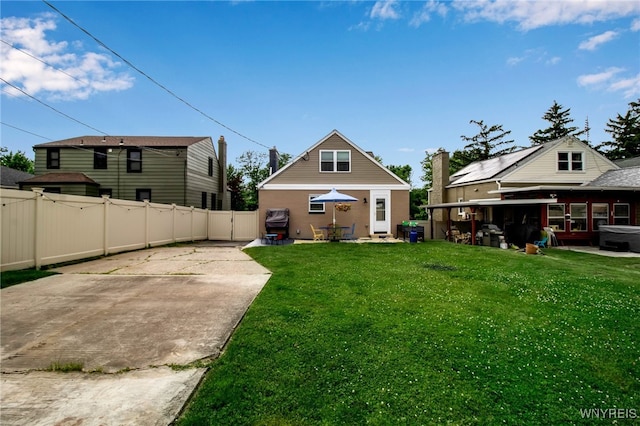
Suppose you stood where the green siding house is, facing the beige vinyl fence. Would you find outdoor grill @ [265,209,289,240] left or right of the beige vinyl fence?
left

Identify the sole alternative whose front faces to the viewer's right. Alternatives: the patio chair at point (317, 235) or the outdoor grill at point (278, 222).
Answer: the patio chair

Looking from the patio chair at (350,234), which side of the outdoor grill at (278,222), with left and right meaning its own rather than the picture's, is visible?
left

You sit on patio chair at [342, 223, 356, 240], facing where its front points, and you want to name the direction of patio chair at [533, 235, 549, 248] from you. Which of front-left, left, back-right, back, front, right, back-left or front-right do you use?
back

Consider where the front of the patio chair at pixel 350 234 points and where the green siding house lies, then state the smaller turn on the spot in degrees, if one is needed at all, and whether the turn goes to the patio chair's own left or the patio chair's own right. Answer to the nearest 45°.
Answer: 0° — it already faces it

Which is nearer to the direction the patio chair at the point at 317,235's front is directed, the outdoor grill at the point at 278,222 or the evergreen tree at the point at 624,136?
the evergreen tree

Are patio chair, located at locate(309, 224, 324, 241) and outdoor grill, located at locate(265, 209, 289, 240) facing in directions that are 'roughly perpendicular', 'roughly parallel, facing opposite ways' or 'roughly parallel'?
roughly perpendicular

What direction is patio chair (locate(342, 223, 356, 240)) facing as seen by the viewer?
to the viewer's left

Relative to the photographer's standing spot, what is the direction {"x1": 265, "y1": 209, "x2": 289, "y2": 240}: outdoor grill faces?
facing the viewer

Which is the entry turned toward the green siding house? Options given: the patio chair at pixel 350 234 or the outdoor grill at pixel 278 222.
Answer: the patio chair

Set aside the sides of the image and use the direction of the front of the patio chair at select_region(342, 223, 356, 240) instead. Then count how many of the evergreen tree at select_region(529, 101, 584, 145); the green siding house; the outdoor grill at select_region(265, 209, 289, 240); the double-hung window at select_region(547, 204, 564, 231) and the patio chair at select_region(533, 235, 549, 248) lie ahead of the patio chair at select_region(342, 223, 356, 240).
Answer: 2

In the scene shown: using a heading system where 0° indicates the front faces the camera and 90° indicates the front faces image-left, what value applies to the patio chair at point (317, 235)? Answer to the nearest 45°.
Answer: approximately 270°

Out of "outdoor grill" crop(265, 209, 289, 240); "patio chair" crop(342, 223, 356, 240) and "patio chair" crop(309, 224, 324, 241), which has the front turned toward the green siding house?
"patio chair" crop(342, 223, 356, 240)

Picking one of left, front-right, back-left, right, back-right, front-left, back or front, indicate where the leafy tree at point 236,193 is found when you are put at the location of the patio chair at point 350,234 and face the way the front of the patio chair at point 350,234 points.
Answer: front-right

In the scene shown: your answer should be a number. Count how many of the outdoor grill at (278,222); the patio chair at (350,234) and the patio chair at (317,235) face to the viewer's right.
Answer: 1

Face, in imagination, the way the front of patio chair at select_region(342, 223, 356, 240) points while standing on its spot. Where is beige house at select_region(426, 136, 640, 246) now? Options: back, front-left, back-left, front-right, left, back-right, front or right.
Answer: back
